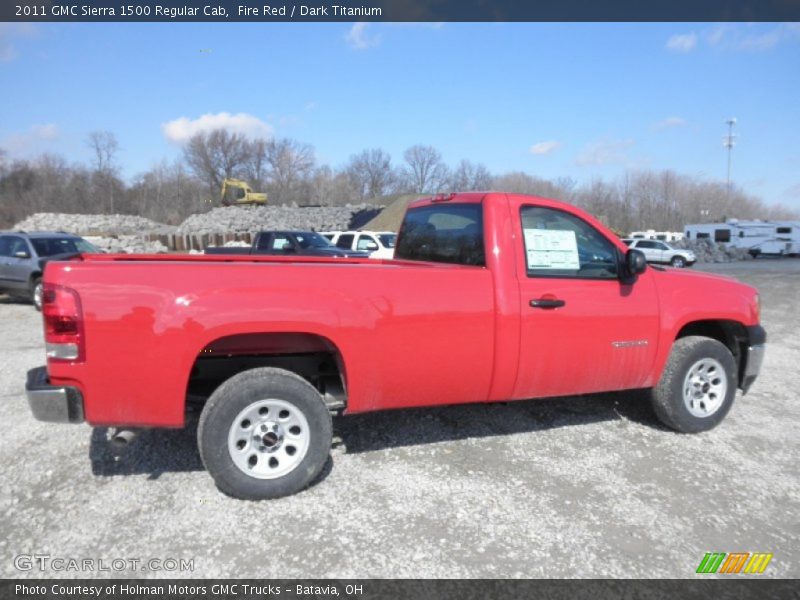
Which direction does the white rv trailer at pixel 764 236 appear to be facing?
to the viewer's left

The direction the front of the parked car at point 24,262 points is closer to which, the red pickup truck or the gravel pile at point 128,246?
the red pickup truck

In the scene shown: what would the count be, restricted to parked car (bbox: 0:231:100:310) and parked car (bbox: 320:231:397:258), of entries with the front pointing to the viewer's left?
0

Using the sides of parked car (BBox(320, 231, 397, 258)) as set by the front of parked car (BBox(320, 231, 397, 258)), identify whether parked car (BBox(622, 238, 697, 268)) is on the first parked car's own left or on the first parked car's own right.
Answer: on the first parked car's own left

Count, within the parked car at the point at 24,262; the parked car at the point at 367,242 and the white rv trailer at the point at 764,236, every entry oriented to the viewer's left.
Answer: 1

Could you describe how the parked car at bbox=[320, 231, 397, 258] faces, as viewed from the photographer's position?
facing the viewer and to the right of the viewer

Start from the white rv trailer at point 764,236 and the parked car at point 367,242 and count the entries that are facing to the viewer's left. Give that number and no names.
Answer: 1

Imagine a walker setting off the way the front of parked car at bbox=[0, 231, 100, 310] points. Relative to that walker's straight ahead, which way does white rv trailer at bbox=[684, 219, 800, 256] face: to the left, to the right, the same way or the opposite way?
the opposite way

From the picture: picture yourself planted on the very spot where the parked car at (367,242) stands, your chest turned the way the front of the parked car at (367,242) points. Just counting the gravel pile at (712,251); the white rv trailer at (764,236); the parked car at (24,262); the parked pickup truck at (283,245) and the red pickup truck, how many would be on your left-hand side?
2

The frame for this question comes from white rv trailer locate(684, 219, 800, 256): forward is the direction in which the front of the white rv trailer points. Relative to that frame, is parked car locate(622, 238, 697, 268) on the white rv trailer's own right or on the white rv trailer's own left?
on the white rv trailer's own left

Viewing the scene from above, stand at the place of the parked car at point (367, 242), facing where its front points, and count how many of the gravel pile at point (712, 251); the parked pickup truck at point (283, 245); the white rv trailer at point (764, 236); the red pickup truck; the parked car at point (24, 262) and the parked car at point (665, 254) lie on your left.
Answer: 3
